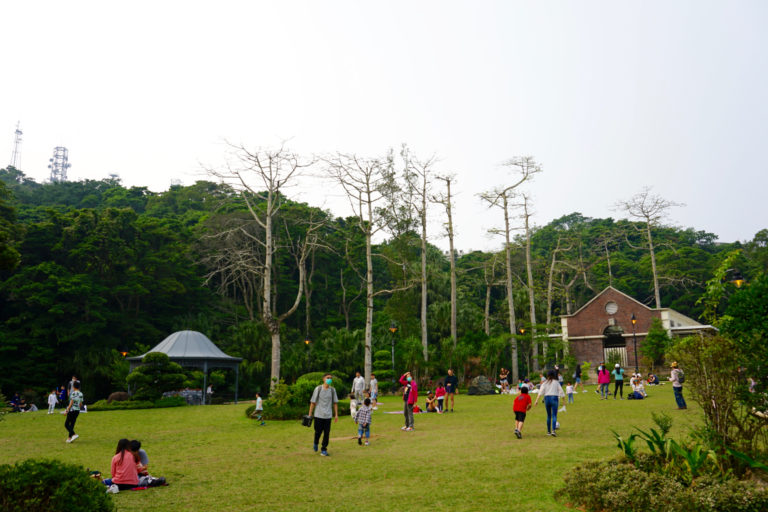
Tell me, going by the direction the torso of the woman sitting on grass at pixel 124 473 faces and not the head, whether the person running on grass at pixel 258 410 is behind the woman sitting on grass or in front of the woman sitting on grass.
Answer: in front

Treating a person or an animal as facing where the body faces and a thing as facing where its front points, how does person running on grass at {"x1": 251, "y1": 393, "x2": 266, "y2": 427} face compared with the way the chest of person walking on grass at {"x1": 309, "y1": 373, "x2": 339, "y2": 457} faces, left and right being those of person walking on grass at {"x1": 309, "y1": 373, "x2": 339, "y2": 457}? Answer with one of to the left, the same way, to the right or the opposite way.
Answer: to the right

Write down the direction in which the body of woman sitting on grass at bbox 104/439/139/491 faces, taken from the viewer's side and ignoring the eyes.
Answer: away from the camera

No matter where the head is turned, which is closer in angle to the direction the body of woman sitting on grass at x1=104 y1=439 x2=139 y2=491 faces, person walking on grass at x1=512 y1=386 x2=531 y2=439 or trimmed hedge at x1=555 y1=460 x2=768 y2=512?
the person walking on grass

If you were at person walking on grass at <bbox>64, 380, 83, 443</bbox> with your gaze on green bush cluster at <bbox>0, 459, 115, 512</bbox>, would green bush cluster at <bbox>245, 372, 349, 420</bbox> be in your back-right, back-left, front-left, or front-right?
back-left

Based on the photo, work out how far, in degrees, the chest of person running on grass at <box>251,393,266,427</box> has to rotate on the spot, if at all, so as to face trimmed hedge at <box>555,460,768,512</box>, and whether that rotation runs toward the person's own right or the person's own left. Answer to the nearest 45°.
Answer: approximately 90° to the person's own left

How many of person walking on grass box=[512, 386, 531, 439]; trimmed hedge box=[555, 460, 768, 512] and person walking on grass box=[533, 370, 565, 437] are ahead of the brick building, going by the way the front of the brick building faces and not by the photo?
3

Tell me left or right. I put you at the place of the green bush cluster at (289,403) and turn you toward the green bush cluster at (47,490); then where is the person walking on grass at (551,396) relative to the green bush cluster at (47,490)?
left

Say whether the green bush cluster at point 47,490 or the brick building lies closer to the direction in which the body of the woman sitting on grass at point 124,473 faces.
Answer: the brick building

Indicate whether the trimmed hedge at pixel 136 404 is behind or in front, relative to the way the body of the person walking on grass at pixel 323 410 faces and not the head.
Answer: behind

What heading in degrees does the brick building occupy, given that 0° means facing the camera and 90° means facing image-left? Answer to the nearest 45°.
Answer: approximately 0°
